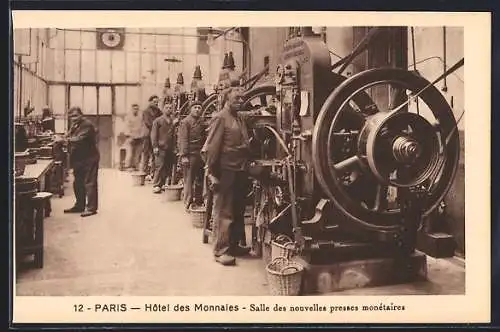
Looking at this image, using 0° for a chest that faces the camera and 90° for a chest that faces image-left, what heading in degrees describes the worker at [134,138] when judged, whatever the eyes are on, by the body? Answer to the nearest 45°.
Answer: approximately 0°

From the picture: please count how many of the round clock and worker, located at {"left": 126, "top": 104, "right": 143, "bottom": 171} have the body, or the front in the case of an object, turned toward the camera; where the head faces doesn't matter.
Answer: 2
